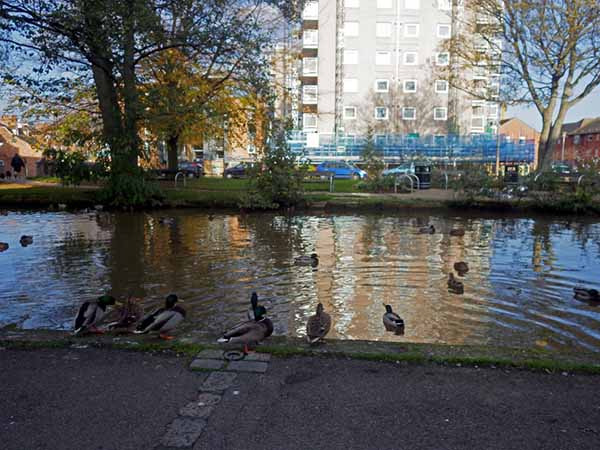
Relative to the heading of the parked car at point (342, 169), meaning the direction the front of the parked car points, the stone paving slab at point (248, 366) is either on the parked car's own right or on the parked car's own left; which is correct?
on the parked car's own right

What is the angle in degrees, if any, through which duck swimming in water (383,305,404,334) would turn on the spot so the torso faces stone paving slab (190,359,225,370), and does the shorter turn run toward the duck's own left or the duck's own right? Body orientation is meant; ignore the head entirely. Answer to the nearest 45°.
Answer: approximately 90° to the duck's own left

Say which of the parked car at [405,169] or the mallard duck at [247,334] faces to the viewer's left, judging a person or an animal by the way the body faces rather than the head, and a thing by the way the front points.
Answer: the parked car

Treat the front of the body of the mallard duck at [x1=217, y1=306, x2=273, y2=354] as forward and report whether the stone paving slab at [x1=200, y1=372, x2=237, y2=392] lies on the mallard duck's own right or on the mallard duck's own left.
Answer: on the mallard duck's own right

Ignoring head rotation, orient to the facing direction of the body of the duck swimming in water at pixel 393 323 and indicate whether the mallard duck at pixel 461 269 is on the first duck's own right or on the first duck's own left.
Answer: on the first duck's own right

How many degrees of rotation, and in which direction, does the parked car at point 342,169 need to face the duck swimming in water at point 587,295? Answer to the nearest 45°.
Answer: approximately 45° to its right

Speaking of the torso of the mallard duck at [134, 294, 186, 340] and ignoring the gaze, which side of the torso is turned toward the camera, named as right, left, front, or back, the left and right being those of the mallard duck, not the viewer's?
right

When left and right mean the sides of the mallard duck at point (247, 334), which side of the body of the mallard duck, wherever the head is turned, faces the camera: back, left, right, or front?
right

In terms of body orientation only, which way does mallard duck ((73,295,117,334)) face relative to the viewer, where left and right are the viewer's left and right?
facing to the right of the viewer

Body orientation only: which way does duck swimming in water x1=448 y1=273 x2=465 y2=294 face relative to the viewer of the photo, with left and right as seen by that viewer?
facing away from the viewer and to the left of the viewer
